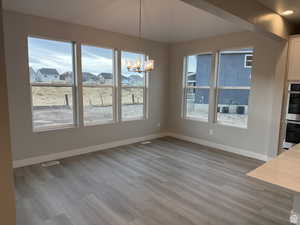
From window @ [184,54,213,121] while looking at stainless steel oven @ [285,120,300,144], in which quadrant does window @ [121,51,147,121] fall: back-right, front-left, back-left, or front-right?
back-right

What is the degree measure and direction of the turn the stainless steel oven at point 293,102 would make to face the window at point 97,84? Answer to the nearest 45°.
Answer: approximately 90° to its right

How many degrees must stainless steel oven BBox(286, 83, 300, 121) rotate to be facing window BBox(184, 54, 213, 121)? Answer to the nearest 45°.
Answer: approximately 90° to its right

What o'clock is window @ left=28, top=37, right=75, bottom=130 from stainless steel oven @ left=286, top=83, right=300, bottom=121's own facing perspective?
The window is roughly at 2 o'clock from the stainless steel oven.

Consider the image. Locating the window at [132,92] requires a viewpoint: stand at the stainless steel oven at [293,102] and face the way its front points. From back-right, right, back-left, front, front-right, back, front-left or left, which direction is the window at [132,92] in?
right

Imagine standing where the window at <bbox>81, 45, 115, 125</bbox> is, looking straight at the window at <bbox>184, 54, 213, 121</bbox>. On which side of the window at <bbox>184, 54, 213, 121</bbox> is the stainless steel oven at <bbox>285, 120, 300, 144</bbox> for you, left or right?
right

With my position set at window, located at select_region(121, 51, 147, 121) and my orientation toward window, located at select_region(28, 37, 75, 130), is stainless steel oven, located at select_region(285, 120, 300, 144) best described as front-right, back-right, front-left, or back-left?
back-left

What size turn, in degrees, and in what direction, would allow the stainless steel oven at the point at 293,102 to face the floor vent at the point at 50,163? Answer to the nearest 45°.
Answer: approximately 45° to its right
